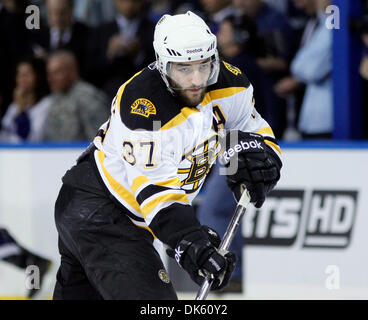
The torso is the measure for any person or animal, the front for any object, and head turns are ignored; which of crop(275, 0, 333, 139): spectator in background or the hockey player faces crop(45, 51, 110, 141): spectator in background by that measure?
crop(275, 0, 333, 139): spectator in background

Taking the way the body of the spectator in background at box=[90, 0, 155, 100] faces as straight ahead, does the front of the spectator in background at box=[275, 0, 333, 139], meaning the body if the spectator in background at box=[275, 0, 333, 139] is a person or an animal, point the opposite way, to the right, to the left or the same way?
to the right

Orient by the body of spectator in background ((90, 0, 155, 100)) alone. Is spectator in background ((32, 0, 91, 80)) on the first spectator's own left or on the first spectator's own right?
on the first spectator's own right

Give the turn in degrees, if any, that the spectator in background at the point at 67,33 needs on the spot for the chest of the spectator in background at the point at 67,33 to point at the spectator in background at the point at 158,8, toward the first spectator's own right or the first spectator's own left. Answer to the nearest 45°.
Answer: approximately 135° to the first spectator's own left

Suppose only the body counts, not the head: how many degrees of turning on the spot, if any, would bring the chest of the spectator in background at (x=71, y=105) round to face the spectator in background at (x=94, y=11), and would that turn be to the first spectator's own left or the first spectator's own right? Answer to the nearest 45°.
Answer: approximately 135° to the first spectator's own right

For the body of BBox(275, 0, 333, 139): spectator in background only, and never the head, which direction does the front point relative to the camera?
to the viewer's left

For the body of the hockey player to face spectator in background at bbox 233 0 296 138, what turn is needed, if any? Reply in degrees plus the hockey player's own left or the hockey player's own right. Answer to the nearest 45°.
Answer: approximately 135° to the hockey player's own left

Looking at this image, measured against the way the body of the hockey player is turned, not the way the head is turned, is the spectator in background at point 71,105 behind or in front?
behind

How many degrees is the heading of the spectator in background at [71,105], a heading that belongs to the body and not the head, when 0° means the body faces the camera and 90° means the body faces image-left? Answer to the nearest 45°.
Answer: approximately 45°
